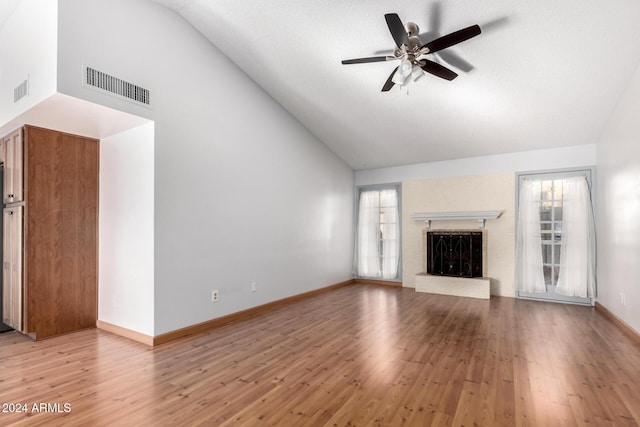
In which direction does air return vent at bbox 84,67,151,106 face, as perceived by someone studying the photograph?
facing the viewer and to the right of the viewer

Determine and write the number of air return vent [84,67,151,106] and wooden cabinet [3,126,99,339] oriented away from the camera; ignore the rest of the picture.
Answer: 0

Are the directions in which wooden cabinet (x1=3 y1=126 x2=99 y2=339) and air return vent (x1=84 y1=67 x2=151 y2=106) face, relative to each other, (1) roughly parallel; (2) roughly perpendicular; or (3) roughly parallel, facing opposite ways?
roughly perpendicular

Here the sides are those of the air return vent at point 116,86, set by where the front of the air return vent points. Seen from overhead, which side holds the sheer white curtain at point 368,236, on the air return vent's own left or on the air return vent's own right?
on the air return vent's own left
